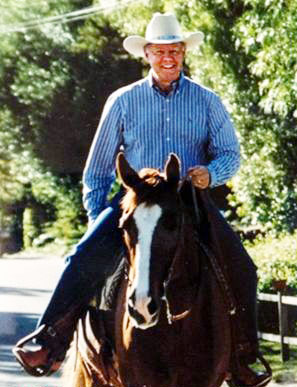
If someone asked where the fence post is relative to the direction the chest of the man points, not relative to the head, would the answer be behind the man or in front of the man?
behind

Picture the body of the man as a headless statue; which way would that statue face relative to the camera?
toward the camera
